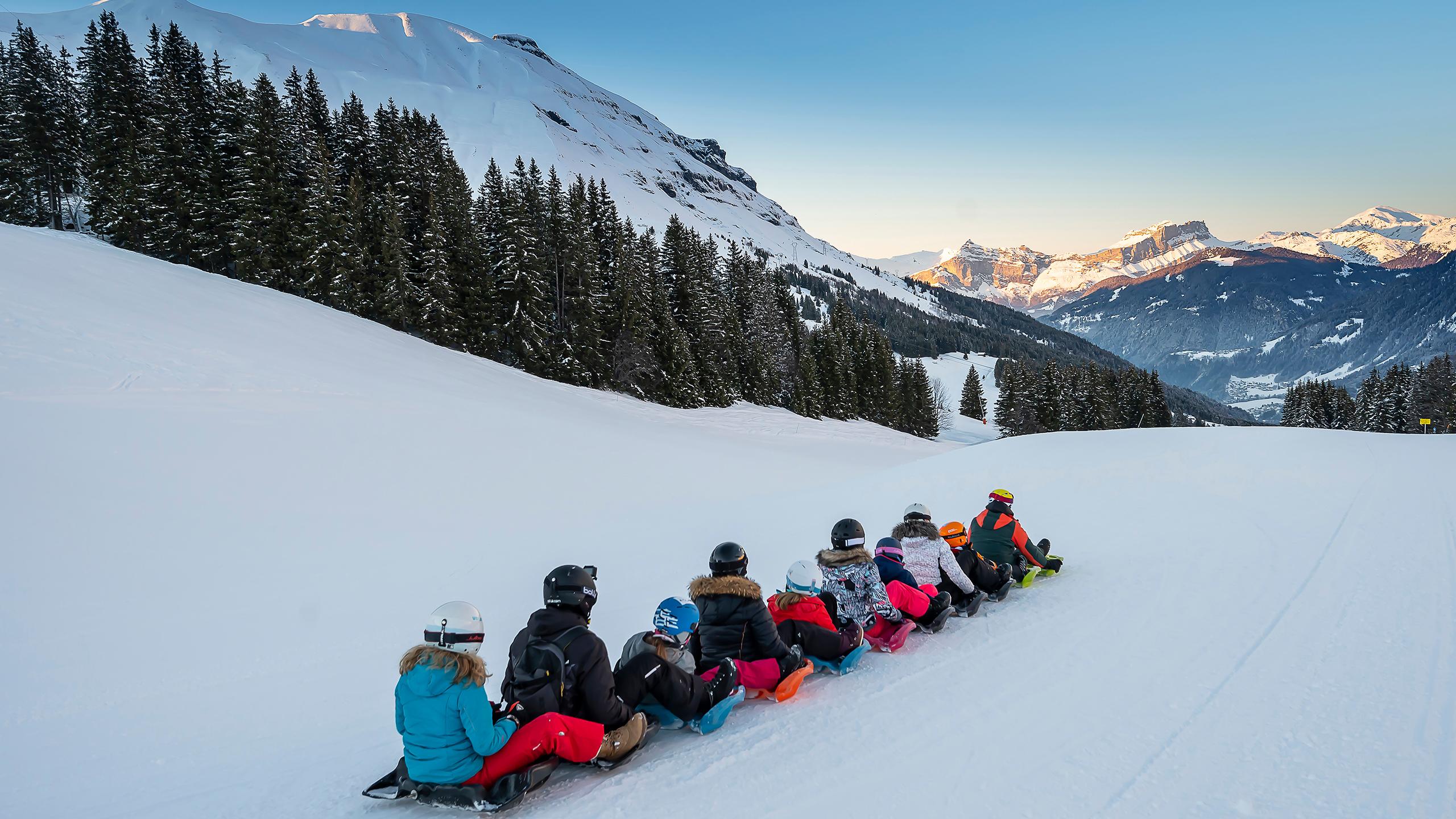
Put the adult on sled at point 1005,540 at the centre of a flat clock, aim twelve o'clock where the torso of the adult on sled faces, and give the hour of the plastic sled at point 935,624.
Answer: The plastic sled is roughly at 5 o'clock from the adult on sled.

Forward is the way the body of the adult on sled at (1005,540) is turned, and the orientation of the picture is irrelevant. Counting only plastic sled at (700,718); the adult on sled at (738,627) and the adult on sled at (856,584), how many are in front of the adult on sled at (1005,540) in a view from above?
0

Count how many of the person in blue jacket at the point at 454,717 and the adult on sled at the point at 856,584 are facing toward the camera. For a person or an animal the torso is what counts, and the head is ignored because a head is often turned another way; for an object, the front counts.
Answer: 0

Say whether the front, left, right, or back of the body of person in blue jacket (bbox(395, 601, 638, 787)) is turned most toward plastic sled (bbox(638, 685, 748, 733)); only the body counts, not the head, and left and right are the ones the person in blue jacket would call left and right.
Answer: front

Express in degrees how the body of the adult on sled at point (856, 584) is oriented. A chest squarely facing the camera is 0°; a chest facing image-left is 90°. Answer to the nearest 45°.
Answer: approximately 225°

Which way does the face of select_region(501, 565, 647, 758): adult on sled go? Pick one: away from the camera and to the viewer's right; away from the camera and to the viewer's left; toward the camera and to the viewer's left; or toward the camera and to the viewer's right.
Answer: away from the camera and to the viewer's right

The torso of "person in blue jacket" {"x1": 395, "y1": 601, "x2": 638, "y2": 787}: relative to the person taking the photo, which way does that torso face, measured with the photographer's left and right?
facing away from the viewer and to the right of the viewer

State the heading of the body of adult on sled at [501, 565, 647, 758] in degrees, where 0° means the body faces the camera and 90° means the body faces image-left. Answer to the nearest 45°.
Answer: approximately 225°

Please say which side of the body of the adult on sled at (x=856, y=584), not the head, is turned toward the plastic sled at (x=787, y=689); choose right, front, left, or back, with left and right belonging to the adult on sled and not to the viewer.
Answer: back

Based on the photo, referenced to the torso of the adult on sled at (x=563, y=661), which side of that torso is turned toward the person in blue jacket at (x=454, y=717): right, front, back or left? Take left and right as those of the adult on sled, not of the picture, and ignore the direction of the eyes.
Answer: back

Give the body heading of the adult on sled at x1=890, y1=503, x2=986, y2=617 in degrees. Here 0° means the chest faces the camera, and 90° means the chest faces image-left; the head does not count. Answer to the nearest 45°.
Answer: approximately 225°

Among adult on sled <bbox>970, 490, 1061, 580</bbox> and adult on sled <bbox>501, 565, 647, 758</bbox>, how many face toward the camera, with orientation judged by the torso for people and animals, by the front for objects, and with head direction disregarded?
0
